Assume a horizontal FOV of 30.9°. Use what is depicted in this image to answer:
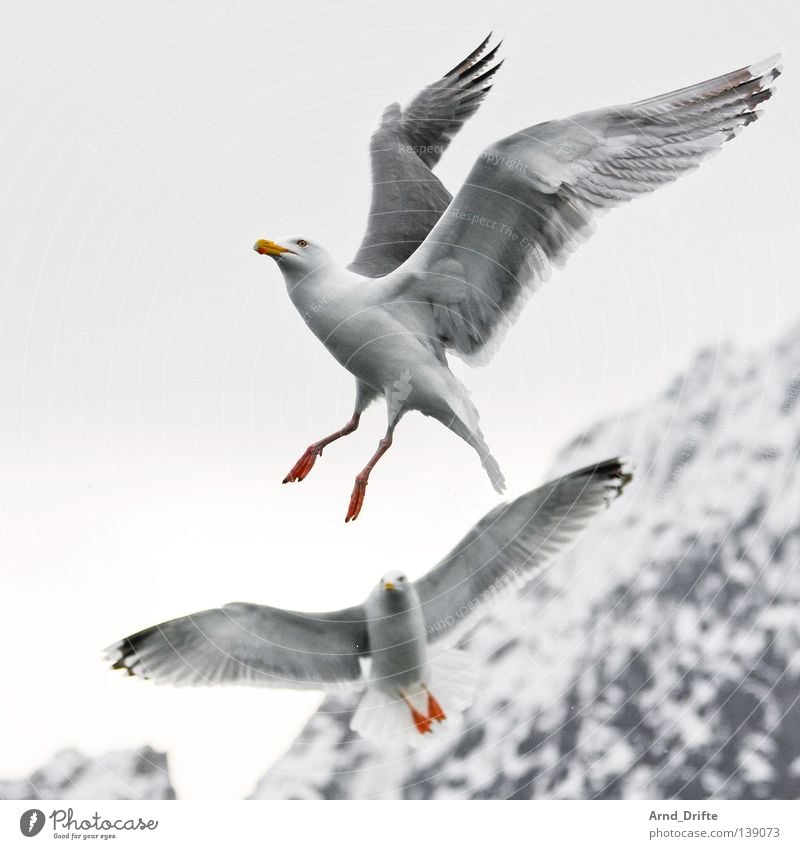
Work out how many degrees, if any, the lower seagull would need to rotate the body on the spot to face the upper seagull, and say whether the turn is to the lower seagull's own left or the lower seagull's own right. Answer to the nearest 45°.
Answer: approximately 45° to the lower seagull's own left

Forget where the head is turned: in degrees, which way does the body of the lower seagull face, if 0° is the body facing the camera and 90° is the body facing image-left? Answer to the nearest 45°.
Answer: approximately 0°
